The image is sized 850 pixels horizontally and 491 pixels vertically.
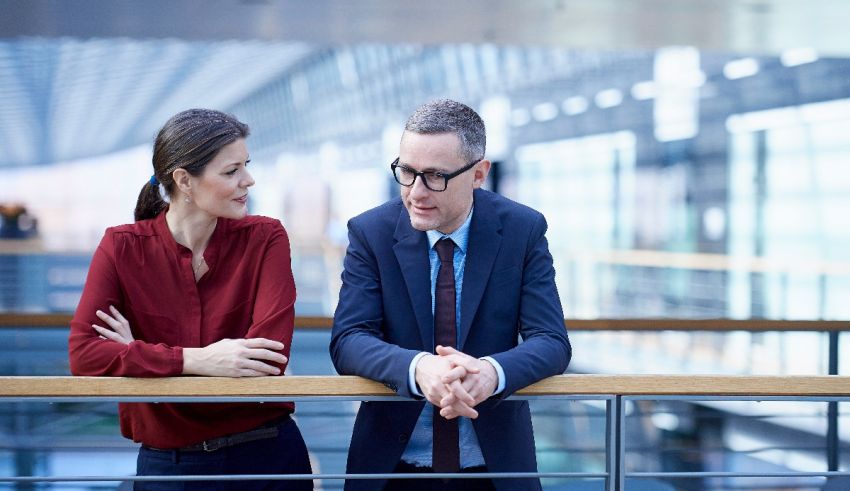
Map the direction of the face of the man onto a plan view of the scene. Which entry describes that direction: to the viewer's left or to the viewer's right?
to the viewer's left

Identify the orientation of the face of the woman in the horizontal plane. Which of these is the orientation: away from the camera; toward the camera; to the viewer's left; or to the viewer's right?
to the viewer's right

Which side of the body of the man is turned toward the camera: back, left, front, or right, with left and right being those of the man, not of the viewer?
front

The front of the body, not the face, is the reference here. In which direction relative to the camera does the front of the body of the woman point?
toward the camera
